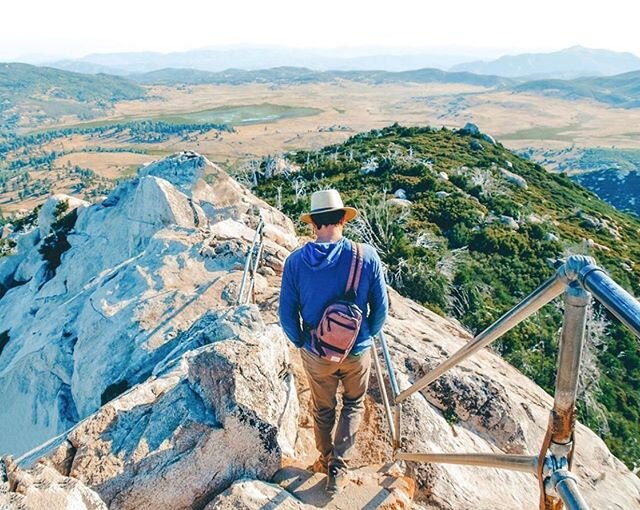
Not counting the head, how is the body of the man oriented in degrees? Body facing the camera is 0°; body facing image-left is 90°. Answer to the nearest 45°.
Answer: approximately 180°

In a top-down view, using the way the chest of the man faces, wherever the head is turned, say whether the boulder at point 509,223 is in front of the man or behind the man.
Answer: in front

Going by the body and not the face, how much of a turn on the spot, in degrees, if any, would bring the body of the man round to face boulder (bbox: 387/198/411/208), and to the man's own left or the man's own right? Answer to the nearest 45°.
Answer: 0° — they already face it

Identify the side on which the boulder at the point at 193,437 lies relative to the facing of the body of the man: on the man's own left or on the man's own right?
on the man's own left

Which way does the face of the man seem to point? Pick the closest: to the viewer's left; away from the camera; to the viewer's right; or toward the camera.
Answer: away from the camera

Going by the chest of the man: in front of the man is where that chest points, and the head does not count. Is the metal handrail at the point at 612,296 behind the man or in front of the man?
behind

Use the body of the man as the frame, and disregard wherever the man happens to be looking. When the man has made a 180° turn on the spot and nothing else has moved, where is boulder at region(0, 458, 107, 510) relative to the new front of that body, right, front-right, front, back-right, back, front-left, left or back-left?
front-right

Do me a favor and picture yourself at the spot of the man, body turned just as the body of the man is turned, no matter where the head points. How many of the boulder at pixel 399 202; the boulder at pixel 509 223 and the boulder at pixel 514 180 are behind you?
0

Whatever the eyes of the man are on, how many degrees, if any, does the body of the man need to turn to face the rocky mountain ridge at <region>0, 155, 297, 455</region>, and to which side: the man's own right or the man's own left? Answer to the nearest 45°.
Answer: approximately 45° to the man's own left
